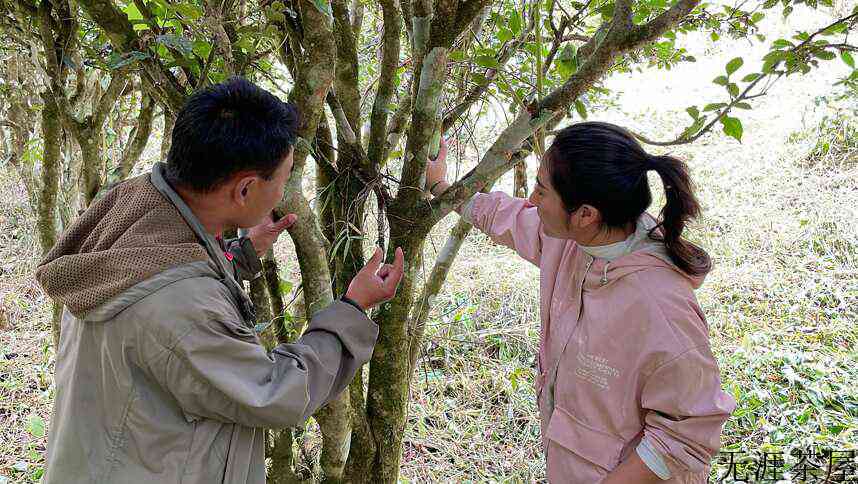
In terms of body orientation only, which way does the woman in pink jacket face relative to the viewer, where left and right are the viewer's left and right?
facing the viewer and to the left of the viewer

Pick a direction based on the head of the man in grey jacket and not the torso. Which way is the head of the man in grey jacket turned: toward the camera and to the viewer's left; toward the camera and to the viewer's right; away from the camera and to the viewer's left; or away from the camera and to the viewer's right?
away from the camera and to the viewer's right

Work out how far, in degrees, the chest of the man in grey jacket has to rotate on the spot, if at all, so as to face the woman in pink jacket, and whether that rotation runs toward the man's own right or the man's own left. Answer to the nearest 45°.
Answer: approximately 45° to the man's own right

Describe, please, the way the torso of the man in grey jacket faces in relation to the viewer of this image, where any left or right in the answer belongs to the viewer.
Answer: facing away from the viewer and to the right of the viewer

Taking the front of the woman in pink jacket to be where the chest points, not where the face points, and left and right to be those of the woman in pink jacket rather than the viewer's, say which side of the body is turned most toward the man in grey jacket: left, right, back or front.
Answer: front

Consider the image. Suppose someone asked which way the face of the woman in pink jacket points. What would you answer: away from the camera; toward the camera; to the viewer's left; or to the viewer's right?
to the viewer's left
